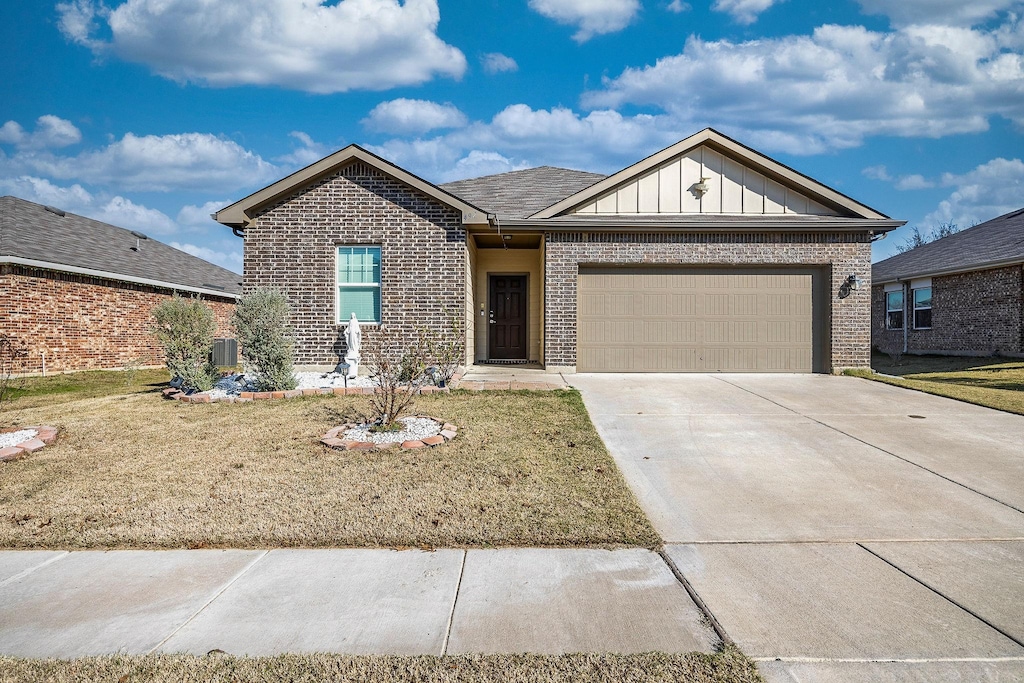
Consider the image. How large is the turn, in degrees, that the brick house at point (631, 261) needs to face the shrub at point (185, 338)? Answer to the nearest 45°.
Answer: approximately 45° to its right

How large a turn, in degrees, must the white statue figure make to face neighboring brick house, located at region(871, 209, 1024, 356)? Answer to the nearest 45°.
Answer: approximately 90° to its left

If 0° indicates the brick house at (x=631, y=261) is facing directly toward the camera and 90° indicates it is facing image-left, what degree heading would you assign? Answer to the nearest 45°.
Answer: approximately 0°

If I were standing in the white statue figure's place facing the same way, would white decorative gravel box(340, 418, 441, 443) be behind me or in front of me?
in front

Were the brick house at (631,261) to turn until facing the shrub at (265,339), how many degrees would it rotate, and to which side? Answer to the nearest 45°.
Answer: approximately 45° to its right

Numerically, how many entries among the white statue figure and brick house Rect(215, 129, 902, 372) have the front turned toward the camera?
2

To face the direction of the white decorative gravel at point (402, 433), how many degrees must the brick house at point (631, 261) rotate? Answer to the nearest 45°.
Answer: approximately 45° to its right

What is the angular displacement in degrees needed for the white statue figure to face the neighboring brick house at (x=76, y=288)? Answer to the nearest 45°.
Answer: approximately 135° to its right

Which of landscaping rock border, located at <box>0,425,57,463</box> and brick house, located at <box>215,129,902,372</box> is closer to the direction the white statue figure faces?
the landscaping rock border

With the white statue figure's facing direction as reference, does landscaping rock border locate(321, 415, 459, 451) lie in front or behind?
in front
